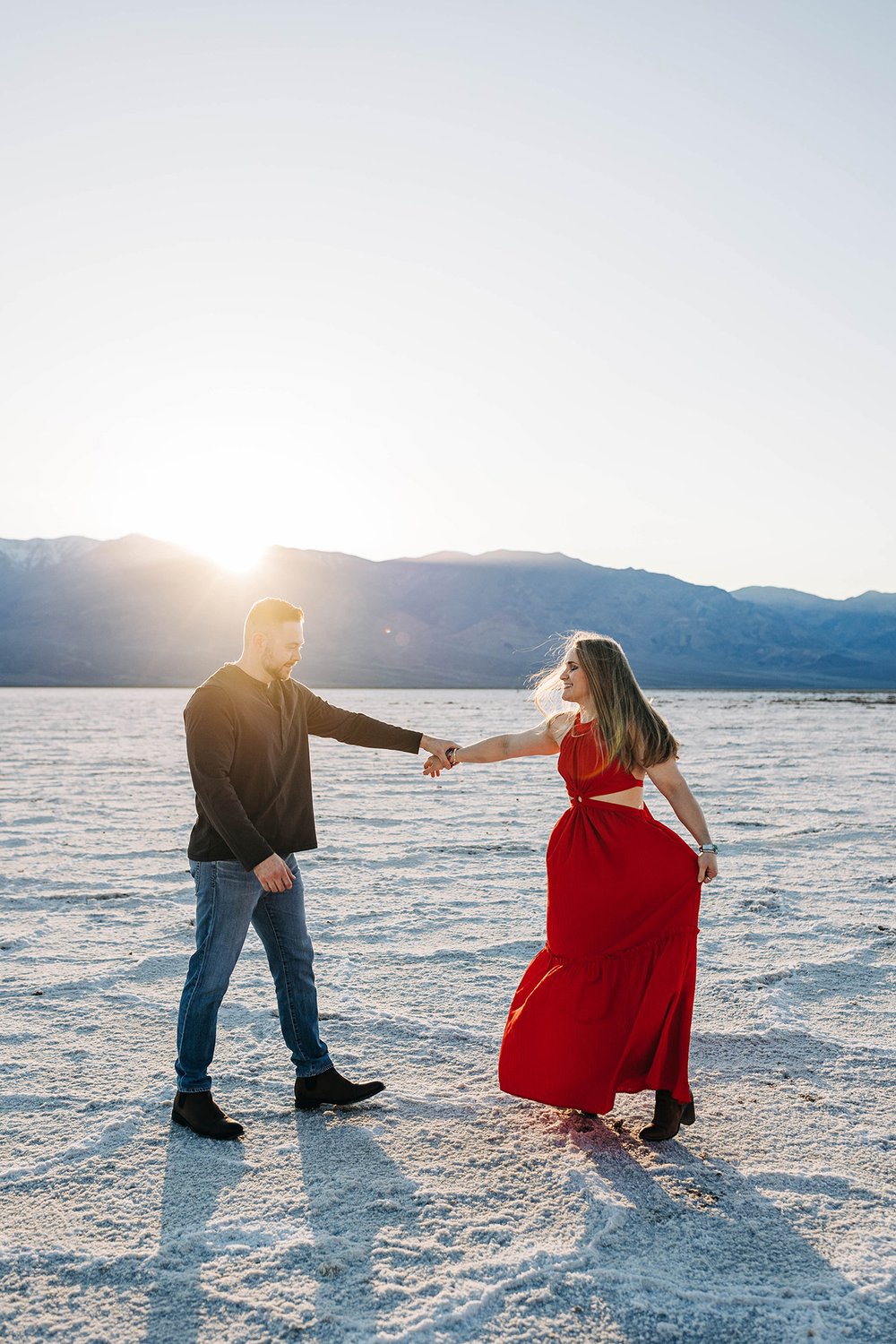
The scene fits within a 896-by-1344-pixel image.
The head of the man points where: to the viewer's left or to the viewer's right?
to the viewer's right

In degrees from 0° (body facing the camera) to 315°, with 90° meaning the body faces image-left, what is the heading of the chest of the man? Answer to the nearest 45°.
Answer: approximately 315°

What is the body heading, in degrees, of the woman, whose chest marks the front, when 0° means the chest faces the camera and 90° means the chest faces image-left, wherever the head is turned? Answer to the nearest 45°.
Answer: approximately 45°

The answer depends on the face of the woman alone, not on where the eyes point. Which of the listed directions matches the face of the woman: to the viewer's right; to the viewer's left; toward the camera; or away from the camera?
to the viewer's left

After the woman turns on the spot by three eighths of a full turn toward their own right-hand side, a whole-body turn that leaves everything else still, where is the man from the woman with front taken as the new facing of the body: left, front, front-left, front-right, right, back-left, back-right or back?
left
